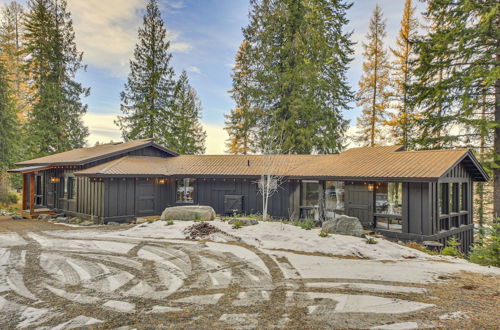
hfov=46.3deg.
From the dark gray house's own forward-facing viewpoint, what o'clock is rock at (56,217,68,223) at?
The rock is roughly at 3 o'clock from the dark gray house.

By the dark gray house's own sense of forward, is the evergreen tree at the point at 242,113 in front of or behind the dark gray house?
behind

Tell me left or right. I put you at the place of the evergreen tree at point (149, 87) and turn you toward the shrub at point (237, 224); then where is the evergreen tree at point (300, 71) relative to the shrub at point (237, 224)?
left

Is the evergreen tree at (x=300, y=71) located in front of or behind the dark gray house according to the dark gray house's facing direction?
behind

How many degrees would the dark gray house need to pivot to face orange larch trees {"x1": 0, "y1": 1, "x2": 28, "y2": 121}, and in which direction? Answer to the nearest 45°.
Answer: approximately 135° to its right

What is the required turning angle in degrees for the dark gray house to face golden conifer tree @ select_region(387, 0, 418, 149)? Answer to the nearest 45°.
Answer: approximately 135° to its left

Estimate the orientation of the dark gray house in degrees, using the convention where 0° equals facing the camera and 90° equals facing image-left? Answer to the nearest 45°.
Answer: approximately 0°

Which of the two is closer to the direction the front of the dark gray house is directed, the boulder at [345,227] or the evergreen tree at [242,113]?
the boulder
